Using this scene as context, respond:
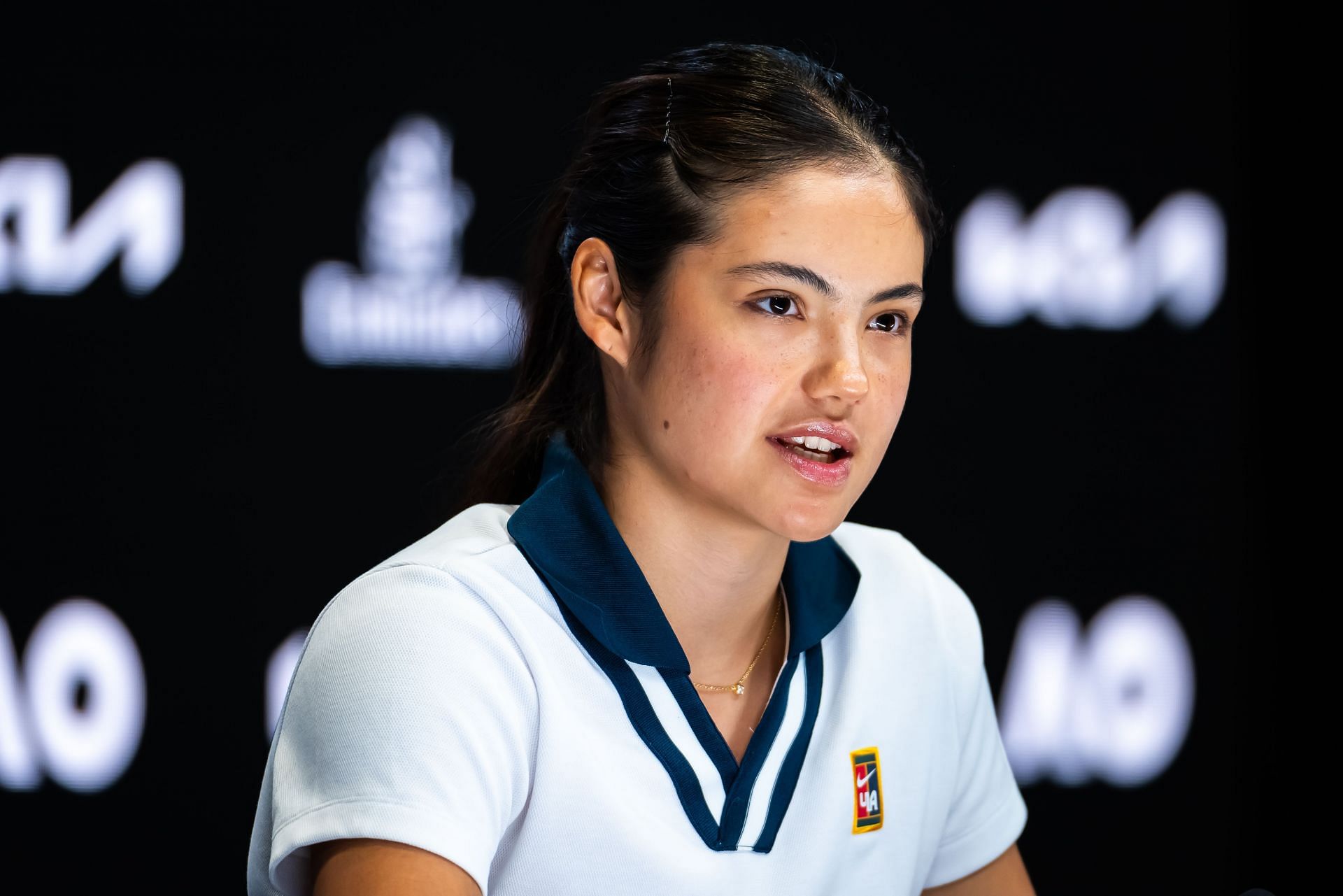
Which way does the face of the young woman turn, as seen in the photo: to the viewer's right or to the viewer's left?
to the viewer's right

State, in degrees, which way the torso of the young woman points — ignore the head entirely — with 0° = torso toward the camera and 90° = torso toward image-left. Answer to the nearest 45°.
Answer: approximately 315°
